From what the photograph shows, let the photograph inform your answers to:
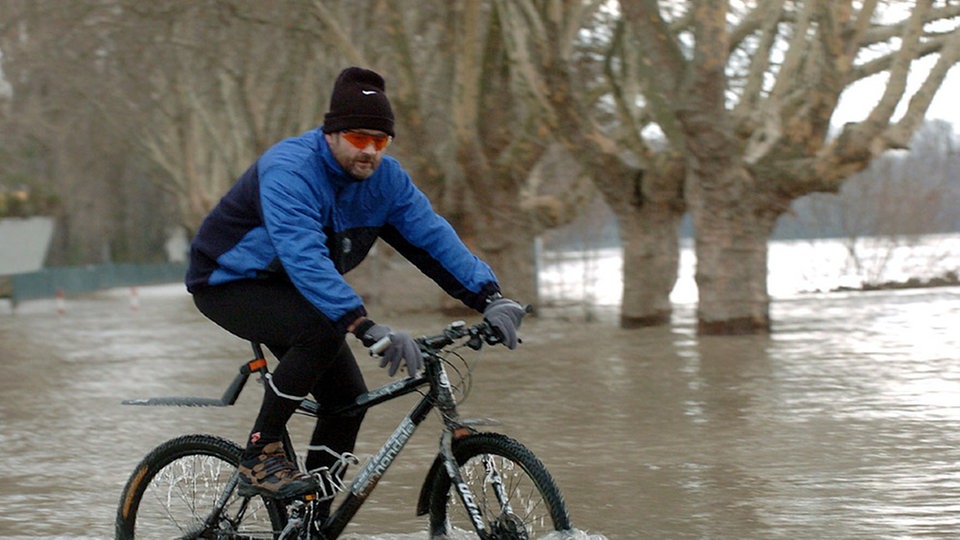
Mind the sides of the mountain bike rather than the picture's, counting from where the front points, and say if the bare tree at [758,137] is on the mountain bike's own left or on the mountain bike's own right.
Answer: on the mountain bike's own left

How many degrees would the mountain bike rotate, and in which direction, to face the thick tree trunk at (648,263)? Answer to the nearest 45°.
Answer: approximately 90° to its left

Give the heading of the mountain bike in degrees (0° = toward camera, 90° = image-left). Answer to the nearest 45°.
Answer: approximately 270°

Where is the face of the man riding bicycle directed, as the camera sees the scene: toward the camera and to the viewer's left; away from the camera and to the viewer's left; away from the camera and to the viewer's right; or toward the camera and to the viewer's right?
toward the camera and to the viewer's right
